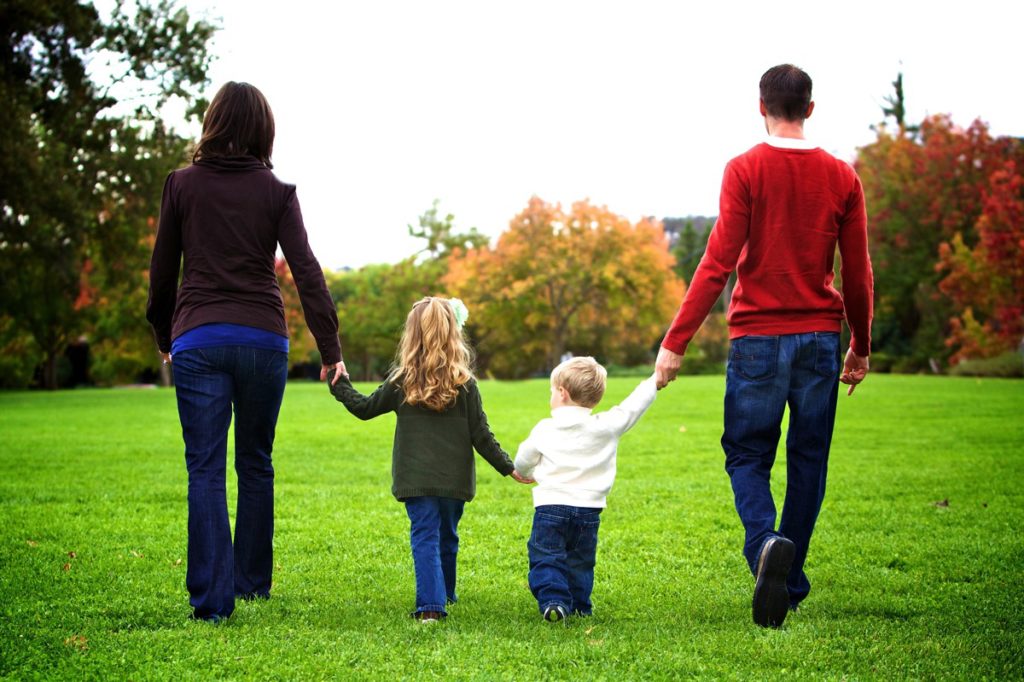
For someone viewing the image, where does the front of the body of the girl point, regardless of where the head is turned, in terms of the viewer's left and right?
facing away from the viewer

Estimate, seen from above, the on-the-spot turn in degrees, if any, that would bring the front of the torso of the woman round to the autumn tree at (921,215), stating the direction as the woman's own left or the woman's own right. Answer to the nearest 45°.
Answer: approximately 45° to the woman's own right

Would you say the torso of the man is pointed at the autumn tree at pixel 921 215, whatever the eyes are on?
yes

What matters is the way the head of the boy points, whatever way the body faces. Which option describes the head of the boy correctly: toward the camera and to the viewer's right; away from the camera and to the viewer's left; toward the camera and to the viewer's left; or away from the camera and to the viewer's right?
away from the camera and to the viewer's left

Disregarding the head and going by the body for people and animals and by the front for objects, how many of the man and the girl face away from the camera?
2

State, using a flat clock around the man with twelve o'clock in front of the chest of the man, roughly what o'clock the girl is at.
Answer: The girl is roughly at 9 o'clock from the man.

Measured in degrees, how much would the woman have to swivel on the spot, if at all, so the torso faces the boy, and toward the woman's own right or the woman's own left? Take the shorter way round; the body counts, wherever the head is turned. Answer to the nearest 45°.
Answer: approximately 90° to the woman's own right

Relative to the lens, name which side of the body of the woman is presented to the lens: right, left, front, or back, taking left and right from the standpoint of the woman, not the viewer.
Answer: back

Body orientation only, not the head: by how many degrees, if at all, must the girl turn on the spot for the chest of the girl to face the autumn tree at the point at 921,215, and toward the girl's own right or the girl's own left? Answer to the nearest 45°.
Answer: approximately 45° to the girl's own right

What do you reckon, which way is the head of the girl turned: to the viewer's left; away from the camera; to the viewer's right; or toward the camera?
away from the camera

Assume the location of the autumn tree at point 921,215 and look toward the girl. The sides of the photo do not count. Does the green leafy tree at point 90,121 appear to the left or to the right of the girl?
right

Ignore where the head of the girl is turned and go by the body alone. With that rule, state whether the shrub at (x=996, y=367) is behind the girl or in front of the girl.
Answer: in front

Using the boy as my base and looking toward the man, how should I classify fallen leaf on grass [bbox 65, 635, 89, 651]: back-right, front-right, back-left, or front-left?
back-right

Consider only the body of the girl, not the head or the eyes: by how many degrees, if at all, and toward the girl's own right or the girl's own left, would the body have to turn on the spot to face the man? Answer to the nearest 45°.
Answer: approximately 90° to the girl's own right

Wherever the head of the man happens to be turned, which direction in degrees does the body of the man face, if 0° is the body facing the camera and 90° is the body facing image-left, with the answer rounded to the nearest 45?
approximately 180°
